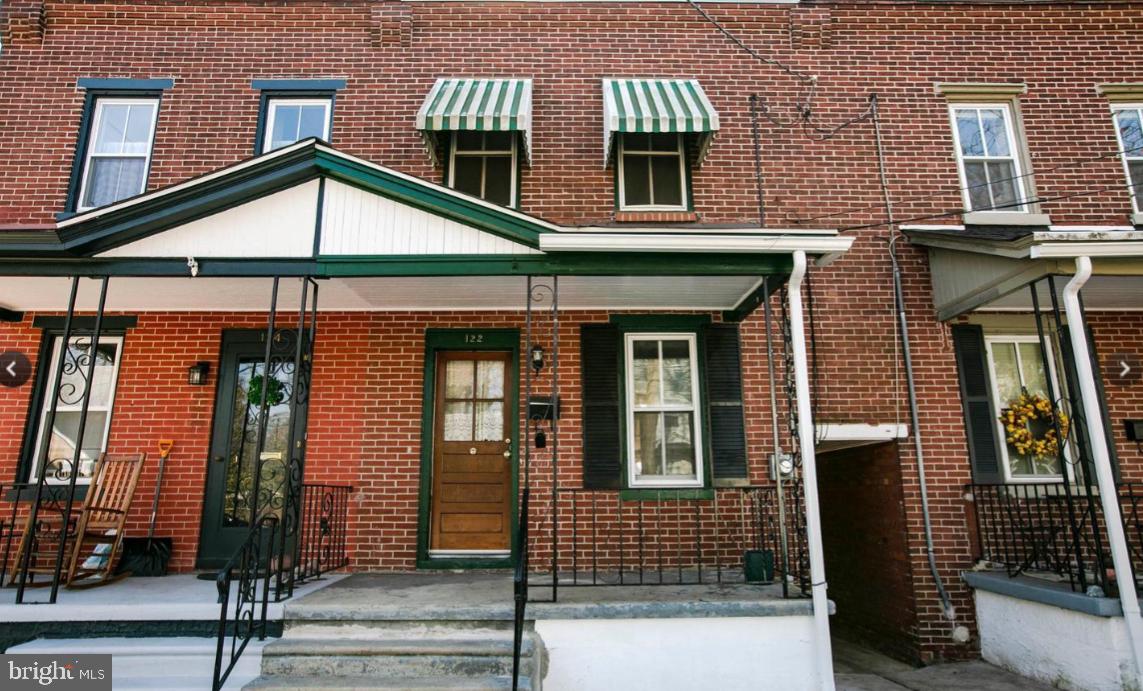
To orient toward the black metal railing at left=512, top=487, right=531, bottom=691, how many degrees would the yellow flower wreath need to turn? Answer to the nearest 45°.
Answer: approximately 45° to its right

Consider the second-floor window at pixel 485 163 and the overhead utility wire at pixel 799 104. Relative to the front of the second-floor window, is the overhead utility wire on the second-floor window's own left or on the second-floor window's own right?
on the second-floor window's own left

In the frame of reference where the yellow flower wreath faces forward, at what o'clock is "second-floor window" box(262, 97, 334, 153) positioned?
The second-floor window is roughly at 2 o'clock from the yellow flower wreath.

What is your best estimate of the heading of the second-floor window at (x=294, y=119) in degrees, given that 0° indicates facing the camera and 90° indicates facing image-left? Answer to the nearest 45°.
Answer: approximately 0°

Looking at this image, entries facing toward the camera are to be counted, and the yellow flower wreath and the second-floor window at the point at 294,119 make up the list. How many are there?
2

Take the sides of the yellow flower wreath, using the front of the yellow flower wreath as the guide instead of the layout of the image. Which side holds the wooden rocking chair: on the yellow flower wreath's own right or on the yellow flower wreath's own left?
on the yellow flower wreath's own right

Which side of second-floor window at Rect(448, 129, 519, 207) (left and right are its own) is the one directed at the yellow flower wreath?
left
